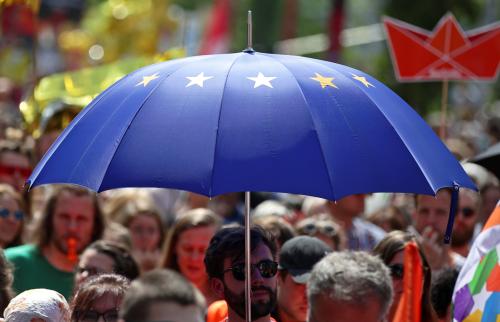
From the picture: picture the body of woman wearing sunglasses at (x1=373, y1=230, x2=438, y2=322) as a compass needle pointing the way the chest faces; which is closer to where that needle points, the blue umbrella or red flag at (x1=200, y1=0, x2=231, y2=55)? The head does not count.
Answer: the blue umbrella

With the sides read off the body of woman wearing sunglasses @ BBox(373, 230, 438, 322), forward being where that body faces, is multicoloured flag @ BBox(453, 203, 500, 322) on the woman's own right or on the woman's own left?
on the woman's own left

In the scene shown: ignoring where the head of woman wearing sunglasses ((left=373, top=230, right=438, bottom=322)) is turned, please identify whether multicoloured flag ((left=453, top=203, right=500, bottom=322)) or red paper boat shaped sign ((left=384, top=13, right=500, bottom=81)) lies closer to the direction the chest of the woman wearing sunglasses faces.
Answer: the multicoloured flag

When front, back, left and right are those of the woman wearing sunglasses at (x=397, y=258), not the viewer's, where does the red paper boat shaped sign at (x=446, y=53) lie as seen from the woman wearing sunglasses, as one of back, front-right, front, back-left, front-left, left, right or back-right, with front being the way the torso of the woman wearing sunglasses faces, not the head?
back-right

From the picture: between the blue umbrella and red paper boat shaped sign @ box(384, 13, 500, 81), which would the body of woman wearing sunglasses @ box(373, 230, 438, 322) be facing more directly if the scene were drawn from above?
the blue umbrella

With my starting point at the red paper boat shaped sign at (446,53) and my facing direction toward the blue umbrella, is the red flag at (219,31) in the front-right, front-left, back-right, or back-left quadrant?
back-right

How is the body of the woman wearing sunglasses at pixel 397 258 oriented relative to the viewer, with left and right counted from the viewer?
facing the viewer and to the left of the viewer
